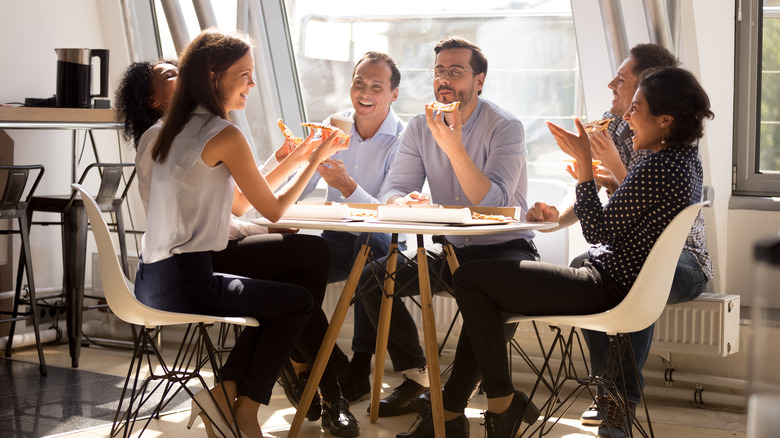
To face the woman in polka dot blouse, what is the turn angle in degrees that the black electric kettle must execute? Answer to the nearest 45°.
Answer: approximately 135° to its left

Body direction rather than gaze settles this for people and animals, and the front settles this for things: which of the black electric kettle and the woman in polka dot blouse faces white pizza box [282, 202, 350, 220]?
the woman in polka dot blouse

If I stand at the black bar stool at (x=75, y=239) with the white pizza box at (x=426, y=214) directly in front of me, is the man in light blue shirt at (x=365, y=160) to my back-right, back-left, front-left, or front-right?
front-left

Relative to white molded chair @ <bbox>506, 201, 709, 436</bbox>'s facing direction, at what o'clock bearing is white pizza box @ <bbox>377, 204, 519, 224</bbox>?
The white pizza box is roughly at 12 o'clock from the white molded chair.

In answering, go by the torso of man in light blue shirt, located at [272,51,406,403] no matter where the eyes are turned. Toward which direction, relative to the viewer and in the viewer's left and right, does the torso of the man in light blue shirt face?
facing the viewer and to the left of the viewer

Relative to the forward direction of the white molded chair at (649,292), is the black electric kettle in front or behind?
in front

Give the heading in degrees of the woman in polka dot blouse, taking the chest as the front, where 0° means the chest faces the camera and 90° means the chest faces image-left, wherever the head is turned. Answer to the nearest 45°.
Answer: approximately 90°

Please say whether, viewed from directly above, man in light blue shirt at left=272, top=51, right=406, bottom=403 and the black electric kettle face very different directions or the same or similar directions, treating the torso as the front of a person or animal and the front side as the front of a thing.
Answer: same or similar directions

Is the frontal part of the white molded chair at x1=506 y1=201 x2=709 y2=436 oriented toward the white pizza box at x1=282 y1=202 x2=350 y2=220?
yes

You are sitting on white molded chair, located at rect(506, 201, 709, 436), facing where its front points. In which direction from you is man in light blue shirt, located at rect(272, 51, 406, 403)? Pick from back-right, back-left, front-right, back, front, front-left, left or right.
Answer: front-right

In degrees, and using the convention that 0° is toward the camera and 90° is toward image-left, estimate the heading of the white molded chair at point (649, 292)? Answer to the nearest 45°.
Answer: approximately 90°
